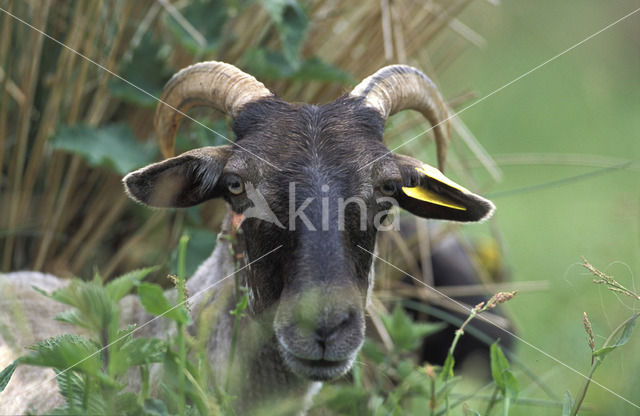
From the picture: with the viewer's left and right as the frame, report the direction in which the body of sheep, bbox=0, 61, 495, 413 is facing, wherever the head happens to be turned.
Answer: facing the viewer and to the right of the viewer

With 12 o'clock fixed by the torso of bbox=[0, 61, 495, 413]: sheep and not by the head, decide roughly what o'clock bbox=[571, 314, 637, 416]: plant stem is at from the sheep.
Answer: The plant stem is roughly at 11 o'clock from the sheep.

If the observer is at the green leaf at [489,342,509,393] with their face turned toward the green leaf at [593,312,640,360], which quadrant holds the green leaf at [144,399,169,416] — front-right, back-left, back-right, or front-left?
back-right

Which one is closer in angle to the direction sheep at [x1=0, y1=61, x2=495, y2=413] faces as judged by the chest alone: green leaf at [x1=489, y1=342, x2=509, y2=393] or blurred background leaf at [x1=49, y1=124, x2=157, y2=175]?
the green leaf

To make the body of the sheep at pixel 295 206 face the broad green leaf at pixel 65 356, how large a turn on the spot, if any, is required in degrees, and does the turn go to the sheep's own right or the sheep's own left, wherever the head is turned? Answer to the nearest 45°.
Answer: approximately 90° to the sheep's own right

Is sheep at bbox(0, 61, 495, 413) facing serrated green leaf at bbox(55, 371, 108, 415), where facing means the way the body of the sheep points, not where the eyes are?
no

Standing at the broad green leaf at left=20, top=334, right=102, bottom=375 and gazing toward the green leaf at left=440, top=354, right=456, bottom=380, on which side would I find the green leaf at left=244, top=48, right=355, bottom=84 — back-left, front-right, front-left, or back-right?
front-left
